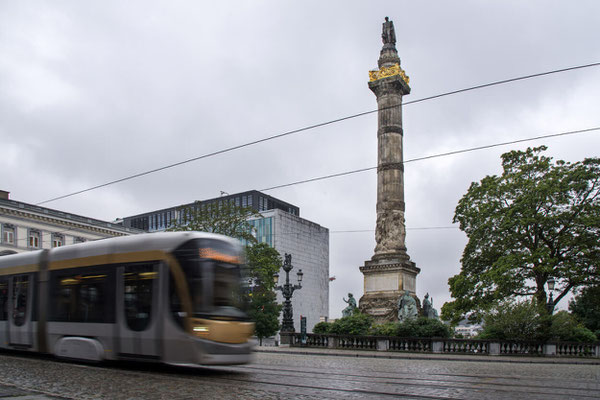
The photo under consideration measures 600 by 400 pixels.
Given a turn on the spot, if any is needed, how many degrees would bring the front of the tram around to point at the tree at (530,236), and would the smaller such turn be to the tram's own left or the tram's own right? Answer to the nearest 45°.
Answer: approximately 90° to the tram's own left

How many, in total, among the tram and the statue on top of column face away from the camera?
0

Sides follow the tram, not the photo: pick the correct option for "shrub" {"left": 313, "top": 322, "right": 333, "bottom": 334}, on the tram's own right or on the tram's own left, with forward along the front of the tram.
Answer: on the tram's own left

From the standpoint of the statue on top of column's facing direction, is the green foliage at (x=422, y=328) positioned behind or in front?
in front

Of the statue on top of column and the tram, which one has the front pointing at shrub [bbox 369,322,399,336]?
the statue on top of column

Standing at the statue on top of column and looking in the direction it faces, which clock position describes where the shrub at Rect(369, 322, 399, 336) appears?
The shrub is roughly at 12 o'clock from the statue on top of column.

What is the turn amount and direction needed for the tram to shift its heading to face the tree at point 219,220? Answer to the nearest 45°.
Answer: approximately 135° to its left

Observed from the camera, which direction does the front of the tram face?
facing the viewer and to the right of the viewer
